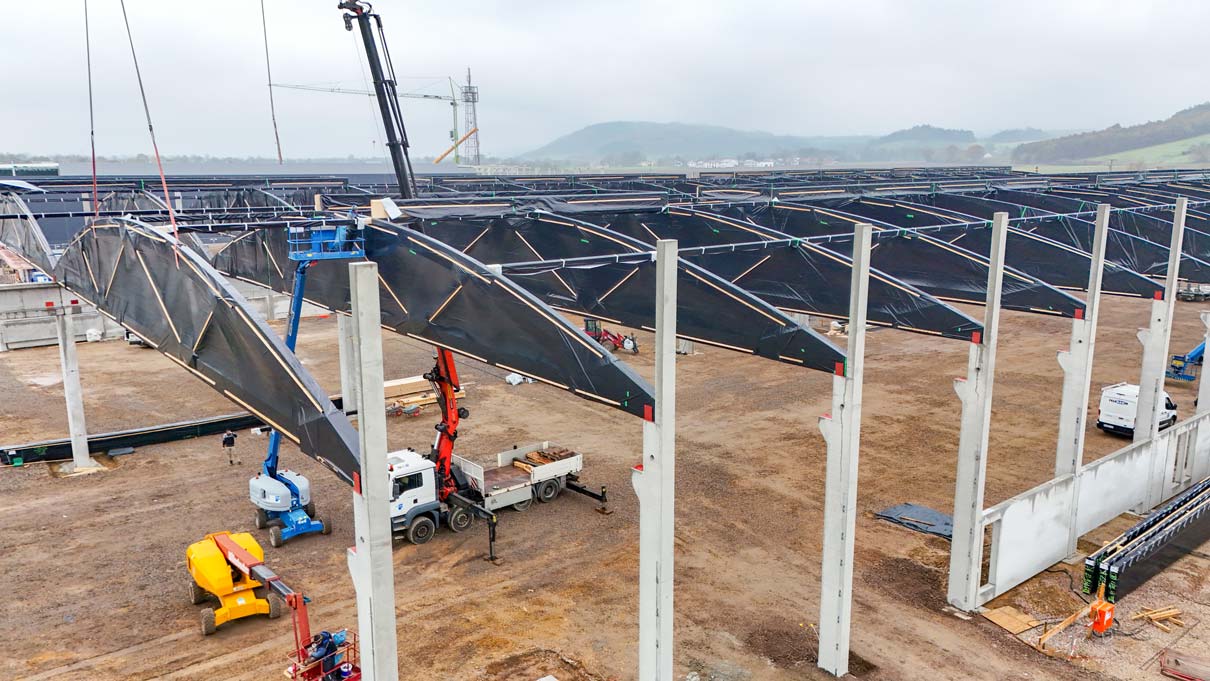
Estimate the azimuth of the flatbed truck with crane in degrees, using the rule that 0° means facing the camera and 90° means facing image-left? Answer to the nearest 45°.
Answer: approximately 45°

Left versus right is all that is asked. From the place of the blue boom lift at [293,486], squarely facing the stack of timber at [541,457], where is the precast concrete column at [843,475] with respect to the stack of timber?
right

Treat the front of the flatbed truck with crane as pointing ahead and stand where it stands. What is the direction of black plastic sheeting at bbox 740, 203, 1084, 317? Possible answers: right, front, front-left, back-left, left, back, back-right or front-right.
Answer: back-left

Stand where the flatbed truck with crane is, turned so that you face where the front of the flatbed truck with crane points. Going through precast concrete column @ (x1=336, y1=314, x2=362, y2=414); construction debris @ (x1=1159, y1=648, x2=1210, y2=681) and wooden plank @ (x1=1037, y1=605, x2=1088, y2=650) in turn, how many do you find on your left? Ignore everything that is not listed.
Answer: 2

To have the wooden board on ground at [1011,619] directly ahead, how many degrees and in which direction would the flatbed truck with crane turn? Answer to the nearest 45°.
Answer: approximately 90° to its left

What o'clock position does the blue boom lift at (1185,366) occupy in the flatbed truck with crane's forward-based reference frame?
The blue boom lift is roughly at 7 o'clock from the flatbed truck with crane.

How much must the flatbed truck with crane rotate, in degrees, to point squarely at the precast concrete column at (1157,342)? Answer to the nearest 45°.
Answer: approximately 135° to its left

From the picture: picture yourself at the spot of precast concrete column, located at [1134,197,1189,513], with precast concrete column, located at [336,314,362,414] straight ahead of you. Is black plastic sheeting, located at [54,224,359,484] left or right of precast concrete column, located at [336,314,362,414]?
left

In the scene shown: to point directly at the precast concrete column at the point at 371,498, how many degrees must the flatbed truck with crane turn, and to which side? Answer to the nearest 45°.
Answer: approximately 45° to its left

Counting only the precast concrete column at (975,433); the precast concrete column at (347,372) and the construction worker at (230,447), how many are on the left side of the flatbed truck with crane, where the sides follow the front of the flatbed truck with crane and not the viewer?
1

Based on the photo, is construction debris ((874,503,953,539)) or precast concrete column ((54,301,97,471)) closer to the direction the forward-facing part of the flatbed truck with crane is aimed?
the precast concrete column

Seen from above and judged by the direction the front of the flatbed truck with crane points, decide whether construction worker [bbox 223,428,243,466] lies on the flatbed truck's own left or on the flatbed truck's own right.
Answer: on the flatbed truck's own right

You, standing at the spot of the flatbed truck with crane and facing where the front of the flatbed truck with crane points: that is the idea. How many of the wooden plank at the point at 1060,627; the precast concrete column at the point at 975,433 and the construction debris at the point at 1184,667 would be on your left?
3
